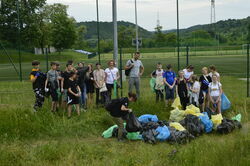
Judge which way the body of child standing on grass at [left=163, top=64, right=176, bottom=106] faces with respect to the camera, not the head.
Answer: toward the camera

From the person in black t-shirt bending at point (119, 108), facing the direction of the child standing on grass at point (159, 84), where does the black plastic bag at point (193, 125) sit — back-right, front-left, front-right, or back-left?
front-right

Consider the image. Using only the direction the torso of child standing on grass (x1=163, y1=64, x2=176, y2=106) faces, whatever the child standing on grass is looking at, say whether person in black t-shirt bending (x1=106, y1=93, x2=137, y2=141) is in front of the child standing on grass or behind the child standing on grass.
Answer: in front

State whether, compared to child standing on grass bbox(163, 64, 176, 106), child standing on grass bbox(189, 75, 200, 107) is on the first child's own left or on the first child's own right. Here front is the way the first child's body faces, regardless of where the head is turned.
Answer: on the first child's own left

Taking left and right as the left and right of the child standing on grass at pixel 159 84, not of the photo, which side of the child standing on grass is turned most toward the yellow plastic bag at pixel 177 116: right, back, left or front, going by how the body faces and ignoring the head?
front

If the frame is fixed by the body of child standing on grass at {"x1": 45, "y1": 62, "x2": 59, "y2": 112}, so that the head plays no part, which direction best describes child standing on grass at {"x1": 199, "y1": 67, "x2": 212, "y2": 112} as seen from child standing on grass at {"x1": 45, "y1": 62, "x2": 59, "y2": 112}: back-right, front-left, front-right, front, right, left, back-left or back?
left

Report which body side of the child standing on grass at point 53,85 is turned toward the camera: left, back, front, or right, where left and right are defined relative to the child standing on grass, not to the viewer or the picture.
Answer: front

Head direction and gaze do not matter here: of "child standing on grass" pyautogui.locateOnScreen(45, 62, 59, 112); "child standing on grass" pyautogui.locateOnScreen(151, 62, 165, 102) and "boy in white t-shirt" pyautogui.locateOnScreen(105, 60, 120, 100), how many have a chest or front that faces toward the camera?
3

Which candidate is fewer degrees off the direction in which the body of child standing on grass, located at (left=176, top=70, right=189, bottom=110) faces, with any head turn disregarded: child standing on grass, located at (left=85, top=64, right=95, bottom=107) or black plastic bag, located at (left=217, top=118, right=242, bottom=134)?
the black plastic bag

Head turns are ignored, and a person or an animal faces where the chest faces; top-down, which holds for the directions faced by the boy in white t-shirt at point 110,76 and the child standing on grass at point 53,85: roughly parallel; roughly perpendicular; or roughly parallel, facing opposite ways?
roughly parallel

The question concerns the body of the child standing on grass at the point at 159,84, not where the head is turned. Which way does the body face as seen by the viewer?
toward the camera

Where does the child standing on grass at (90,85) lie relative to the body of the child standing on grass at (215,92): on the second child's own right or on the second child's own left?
on the second child's own right

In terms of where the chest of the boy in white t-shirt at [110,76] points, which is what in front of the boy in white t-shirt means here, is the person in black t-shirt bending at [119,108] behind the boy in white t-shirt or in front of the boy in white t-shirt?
in front
